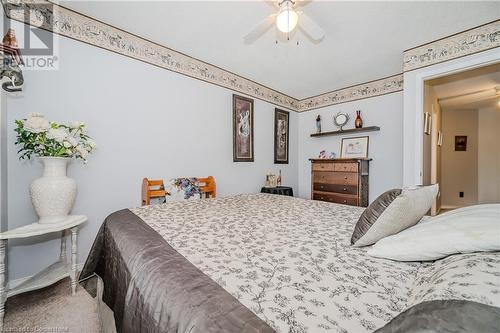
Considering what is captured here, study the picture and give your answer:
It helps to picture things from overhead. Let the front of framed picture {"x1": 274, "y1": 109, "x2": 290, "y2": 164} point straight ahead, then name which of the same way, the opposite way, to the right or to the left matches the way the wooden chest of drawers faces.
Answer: to the right

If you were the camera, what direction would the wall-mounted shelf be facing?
facing the viewer and to the left of the viewer

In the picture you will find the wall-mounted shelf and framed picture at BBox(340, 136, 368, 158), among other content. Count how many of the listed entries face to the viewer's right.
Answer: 0

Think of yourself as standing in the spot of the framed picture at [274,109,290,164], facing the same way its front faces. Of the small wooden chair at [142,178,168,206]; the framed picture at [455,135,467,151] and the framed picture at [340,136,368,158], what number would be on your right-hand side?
1

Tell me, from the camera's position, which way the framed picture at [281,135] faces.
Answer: facing the viewer and to the right of the viewer

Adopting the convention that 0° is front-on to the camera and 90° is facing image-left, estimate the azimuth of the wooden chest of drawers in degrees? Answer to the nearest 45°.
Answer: approximately 45°

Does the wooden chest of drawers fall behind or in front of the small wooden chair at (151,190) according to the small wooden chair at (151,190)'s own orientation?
in front

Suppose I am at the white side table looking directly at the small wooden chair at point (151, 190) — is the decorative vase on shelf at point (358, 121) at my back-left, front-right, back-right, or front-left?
front-right

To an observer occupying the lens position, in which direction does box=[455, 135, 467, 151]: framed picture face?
facing the viewer

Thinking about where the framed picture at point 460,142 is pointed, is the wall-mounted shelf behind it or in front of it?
in front
